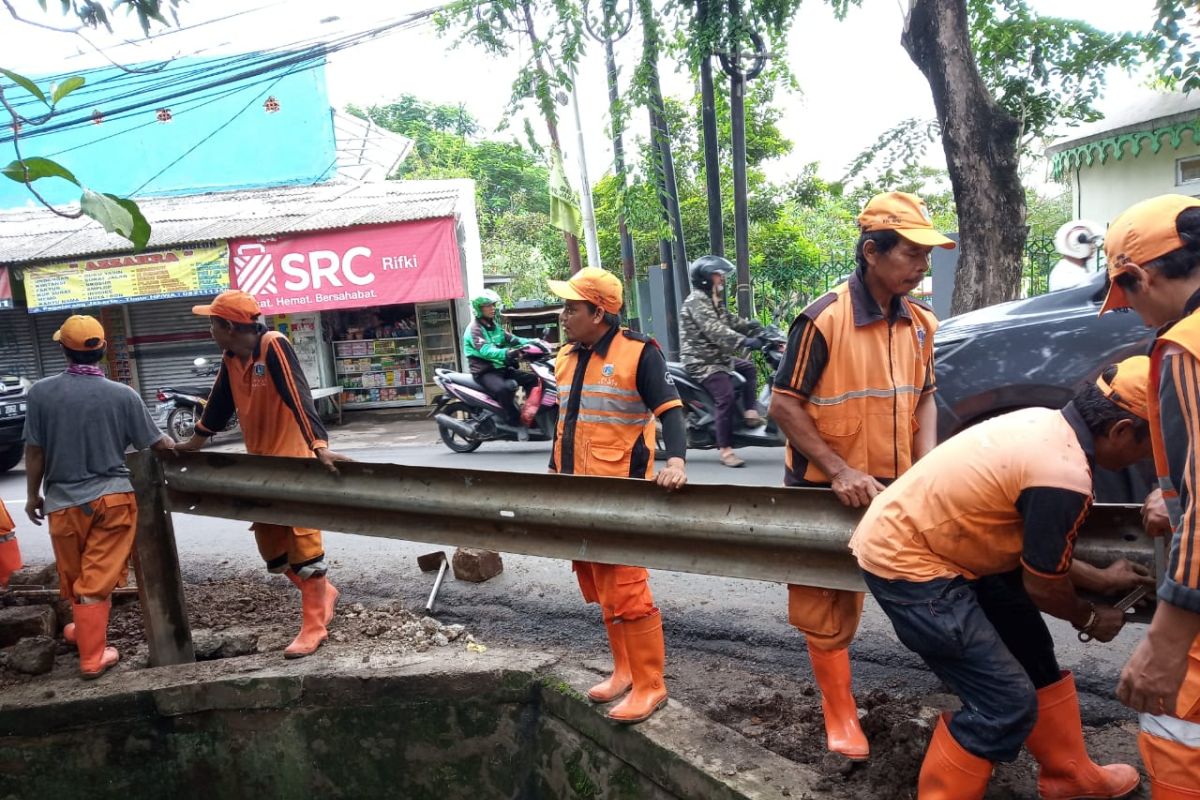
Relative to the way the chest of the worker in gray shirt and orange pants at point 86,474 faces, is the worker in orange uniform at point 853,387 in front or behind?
behind

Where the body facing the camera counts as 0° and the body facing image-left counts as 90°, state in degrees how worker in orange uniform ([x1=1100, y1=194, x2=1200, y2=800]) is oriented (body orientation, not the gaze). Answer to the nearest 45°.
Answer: approximately 90°

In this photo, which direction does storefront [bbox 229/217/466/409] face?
toward the camera

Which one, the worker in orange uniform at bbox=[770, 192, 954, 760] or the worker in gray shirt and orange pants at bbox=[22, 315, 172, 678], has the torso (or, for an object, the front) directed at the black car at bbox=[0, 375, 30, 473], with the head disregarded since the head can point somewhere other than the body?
the worker in gray shirt and orange pants at bbox=[22, 315, 172, 678]

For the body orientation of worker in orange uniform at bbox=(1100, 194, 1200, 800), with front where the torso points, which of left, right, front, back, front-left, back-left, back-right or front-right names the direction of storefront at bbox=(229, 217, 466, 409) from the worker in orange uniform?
front-right

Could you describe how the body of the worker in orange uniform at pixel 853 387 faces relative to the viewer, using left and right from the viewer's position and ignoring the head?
facing the viewer and to the right of the viewer

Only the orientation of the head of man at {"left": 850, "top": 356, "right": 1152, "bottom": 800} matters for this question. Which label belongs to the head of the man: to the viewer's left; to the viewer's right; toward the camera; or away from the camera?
to the viewer's right

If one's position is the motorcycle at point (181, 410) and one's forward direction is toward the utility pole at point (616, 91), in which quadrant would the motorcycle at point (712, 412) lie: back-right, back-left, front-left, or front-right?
front-right

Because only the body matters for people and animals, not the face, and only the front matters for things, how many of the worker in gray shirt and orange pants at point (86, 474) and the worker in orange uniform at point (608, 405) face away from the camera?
1
